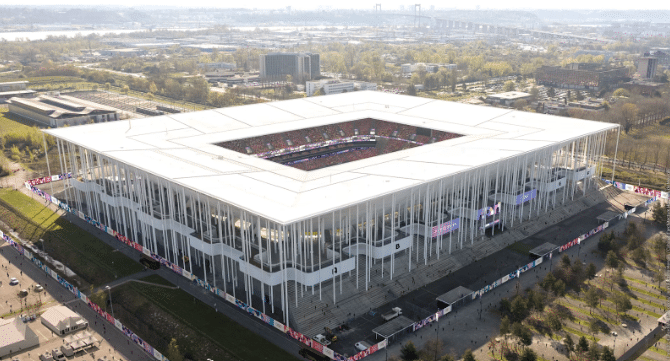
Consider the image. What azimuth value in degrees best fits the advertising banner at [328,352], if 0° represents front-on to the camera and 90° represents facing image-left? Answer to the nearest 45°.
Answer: approximately 45°

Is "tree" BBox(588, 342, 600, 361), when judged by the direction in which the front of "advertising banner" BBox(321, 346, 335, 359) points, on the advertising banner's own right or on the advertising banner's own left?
on the advertising banner's own left

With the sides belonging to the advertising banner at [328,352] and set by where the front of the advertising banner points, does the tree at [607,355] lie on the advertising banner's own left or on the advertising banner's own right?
on the advertising banner's own left

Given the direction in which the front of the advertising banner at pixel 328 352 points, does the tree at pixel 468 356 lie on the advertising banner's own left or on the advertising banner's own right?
on the advertising banner's own left

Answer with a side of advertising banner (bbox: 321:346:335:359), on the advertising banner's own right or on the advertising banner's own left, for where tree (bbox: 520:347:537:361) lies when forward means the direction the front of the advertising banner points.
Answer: on the advertising banner's own left

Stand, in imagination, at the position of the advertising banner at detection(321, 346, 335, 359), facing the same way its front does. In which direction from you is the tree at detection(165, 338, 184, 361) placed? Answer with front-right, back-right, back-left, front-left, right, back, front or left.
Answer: front-right

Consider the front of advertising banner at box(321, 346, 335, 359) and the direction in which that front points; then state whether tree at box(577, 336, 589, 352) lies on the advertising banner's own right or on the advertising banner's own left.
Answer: on the advertising banner's own left

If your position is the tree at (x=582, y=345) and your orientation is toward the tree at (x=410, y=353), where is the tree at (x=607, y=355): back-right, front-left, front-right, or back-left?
back-left
